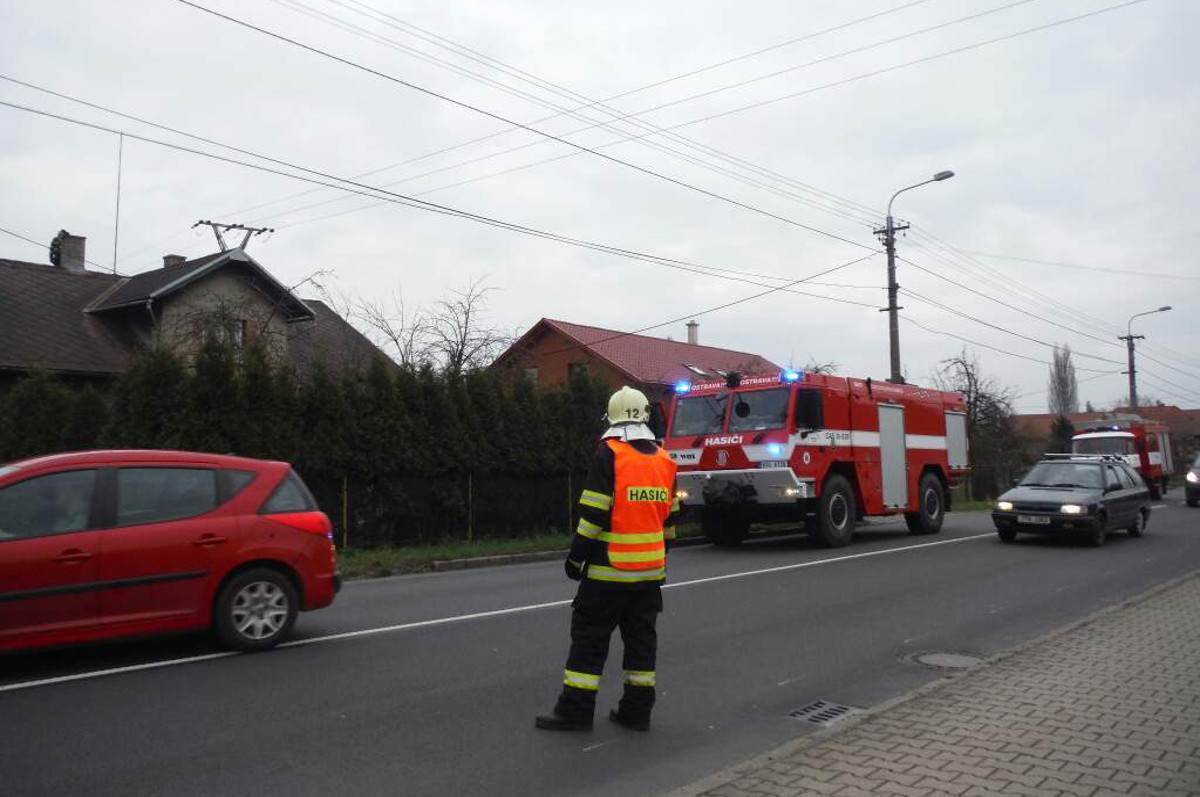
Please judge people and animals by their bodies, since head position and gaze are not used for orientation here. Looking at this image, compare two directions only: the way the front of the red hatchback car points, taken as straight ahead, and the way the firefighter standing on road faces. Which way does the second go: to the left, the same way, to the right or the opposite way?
to the right

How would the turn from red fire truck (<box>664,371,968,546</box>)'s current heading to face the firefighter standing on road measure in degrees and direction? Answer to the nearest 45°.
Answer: approximately 45° to its left

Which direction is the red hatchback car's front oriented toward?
to the viewer's left

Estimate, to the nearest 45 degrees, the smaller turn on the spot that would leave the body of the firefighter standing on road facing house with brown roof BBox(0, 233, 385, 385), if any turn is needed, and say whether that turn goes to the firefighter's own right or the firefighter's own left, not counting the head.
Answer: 0° — they already face it

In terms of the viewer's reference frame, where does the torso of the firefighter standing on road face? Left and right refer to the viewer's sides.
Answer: facing away from the viewer and to the left of the viewer

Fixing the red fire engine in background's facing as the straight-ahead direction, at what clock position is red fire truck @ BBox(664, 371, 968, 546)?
The red fire truck is roughly at 11 o'clock from the red fire engine in background.

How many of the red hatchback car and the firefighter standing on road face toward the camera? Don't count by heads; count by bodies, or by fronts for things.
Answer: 0

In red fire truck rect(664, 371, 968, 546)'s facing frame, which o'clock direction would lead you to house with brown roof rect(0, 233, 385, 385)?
The house with brown roof is roughly at 2 o'clock from the red fire truck.

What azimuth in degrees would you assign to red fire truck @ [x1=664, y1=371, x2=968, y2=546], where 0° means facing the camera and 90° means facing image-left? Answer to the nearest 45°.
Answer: approximately 45°
